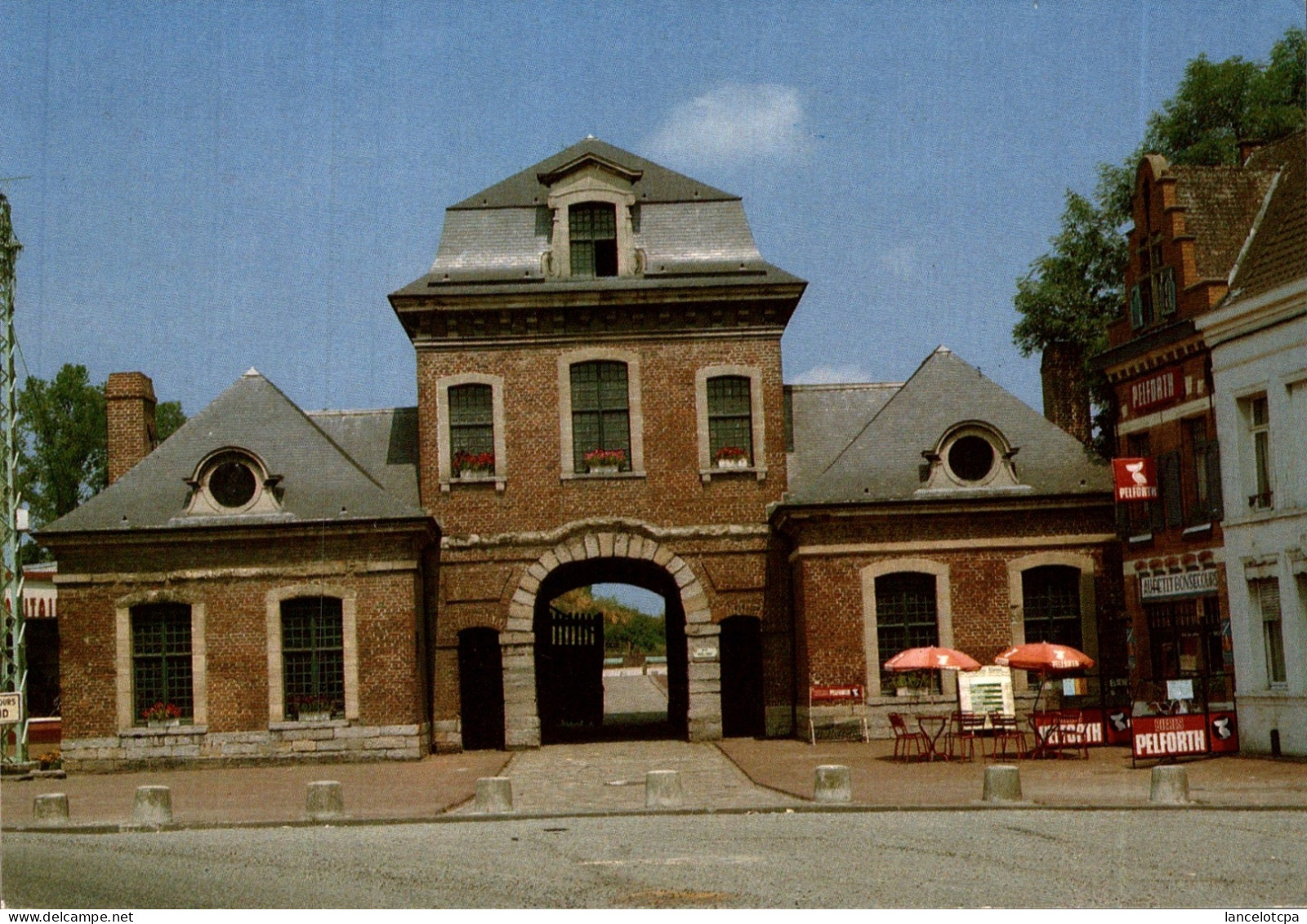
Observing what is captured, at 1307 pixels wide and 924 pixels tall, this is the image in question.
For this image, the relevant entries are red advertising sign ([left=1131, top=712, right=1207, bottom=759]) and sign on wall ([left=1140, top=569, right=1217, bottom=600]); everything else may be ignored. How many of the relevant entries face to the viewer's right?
0

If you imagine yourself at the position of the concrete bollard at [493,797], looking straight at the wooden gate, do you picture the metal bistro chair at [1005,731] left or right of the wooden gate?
right

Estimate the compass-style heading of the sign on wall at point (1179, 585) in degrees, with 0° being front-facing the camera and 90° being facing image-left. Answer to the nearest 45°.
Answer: approximately 45°

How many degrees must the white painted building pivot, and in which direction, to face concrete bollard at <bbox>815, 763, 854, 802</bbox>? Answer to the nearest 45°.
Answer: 0° — it already faces it

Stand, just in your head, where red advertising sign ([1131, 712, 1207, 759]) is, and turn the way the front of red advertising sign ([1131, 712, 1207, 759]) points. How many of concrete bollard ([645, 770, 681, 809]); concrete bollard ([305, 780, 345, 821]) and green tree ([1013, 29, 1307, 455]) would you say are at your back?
1

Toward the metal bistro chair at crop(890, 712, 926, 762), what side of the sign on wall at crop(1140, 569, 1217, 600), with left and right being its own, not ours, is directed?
front

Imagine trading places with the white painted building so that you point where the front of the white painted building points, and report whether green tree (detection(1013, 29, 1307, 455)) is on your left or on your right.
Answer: on your right

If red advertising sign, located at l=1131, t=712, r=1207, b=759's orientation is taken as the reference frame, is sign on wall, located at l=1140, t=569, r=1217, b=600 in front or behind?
behind

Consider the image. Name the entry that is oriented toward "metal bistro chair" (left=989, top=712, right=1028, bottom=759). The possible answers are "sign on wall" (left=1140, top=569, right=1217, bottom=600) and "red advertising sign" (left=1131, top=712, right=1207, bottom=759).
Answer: the sign on wall

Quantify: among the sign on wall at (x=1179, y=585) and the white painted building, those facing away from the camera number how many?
0

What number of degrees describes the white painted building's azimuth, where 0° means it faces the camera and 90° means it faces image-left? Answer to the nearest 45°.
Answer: approximately 45°

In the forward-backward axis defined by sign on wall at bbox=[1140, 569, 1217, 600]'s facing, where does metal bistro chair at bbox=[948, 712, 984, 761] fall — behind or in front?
in front

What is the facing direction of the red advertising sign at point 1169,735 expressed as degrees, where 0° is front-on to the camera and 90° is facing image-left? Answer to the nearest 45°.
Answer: approximately 0°

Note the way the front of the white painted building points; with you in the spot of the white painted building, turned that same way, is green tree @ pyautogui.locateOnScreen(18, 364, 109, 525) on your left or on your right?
on your right

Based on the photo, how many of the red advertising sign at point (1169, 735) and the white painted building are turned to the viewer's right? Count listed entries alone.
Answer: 0

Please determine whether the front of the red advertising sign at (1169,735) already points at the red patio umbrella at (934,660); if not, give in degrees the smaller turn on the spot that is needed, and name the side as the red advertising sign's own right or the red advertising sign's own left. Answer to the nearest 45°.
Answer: approximately 90° to the red advertising sign's own right

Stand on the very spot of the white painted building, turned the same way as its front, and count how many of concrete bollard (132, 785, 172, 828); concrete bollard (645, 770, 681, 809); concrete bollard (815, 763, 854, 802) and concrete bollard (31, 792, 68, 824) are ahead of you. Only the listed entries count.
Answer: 4
